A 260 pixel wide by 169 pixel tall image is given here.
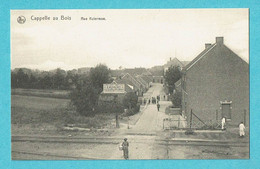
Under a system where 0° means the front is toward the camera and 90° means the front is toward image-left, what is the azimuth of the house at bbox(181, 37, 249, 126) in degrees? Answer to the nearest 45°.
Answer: approximately 90°

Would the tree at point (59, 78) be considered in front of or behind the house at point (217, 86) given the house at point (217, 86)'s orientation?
in front

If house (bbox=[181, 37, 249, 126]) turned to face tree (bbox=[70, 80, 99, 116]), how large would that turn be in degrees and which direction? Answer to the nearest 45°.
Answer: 0° — it already faces it
